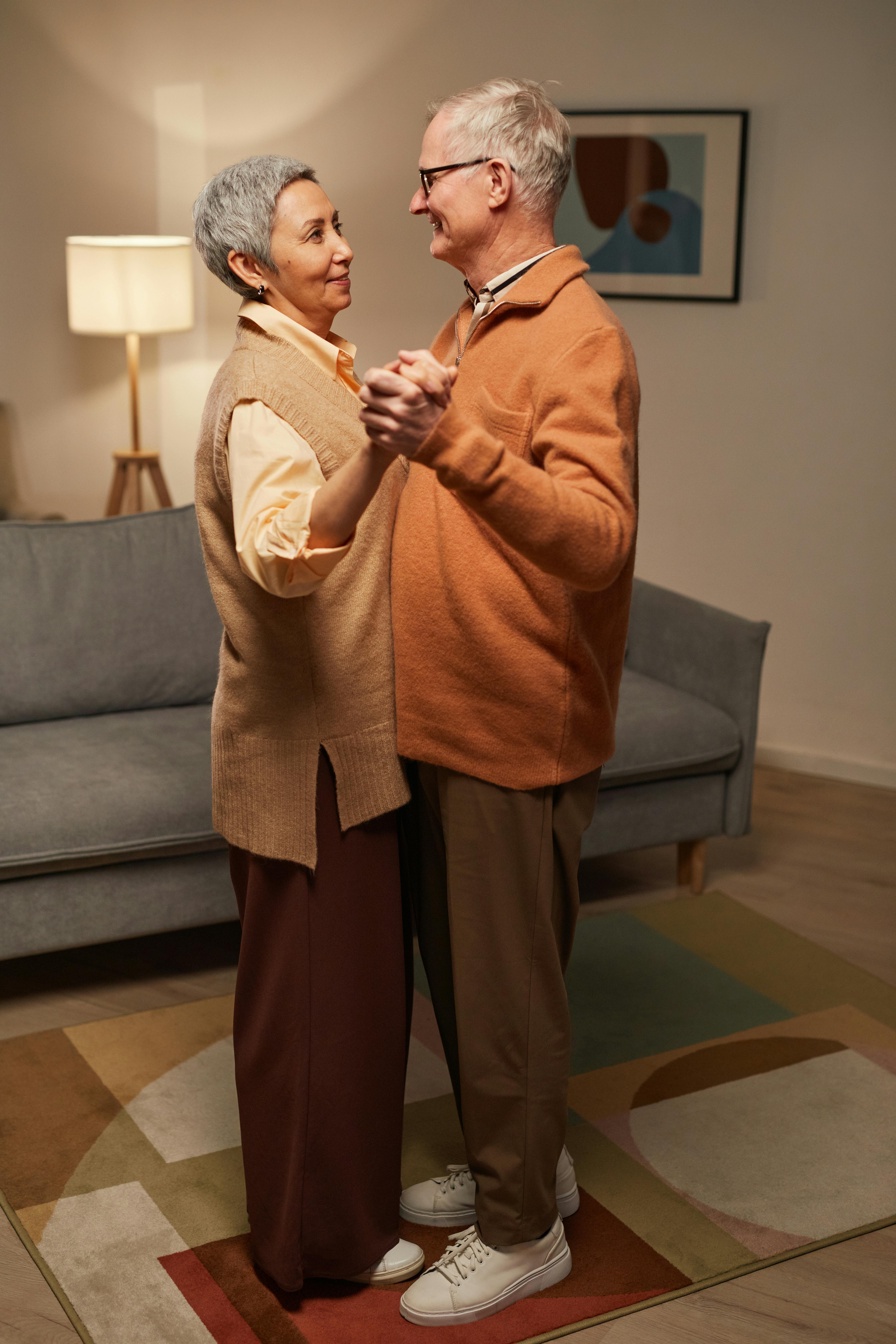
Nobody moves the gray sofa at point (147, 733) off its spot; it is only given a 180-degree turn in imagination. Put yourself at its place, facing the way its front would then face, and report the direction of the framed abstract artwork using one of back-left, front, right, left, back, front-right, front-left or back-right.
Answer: right

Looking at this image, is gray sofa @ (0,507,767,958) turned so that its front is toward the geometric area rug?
yes

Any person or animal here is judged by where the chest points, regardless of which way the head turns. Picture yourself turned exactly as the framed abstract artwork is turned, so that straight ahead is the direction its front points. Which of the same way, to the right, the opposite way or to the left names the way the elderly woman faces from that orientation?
to the left

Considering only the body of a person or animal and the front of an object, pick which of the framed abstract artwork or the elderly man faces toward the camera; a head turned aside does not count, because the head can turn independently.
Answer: the framed abstract artwork

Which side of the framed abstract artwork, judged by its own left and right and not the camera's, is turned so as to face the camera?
front

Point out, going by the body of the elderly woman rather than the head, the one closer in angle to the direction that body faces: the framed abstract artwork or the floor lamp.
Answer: the framed abstract artwork

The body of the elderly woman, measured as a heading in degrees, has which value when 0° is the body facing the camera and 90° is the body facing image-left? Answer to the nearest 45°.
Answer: approximately 270°

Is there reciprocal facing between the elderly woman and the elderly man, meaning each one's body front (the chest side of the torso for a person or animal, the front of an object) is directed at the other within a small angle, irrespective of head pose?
yes

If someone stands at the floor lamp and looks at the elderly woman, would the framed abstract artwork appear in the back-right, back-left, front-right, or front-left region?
front-left

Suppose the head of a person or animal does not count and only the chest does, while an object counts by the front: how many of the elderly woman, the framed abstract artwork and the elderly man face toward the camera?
1

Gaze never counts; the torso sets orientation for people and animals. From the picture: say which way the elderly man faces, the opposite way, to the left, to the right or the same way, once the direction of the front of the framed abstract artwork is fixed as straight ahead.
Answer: to the right

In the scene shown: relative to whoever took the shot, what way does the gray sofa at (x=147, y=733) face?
facing the viewer and to the right of the viewer

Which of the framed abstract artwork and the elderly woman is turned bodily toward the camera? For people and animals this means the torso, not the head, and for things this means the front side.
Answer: the framed abstract artwork

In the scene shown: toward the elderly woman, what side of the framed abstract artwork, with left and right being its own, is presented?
front

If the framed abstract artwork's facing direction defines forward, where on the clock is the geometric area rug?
The geometric area rug is roughly at 12 o'clock from the framed abstract artwork.

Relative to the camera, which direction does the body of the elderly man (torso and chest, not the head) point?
to the viewer's left

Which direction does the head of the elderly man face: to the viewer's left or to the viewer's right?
to the viewer's left

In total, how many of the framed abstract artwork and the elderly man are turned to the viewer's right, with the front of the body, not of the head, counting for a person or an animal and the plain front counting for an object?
0
